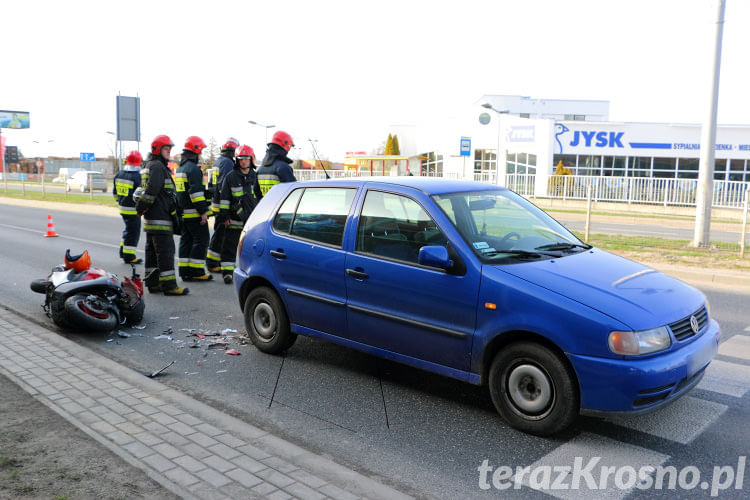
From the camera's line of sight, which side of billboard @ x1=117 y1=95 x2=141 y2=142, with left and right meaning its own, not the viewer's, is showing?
back

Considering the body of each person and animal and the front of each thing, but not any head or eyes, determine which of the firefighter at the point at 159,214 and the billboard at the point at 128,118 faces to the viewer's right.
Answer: the firefighter

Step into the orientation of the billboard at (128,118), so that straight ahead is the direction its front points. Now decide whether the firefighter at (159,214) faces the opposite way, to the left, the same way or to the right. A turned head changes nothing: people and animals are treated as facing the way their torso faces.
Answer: to the right

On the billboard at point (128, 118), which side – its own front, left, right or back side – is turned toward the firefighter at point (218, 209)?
back

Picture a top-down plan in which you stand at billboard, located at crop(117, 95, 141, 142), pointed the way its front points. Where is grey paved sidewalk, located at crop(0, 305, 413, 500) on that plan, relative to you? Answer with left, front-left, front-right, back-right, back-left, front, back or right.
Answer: back

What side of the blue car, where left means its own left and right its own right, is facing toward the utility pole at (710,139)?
left

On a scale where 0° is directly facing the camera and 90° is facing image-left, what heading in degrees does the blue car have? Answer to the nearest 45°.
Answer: approximately 315°

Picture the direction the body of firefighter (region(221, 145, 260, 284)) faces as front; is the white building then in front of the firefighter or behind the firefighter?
behind

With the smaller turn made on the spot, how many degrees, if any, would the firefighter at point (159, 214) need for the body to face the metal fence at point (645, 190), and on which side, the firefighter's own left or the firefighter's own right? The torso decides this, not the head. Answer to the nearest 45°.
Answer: approximately 45° to the firefighter's own left

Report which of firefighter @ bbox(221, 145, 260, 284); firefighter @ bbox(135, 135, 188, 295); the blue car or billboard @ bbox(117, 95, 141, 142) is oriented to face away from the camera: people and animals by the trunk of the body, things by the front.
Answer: the billboard

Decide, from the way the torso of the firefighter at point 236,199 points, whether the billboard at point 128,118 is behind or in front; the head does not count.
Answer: behind

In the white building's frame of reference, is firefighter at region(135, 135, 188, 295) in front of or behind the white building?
in front
